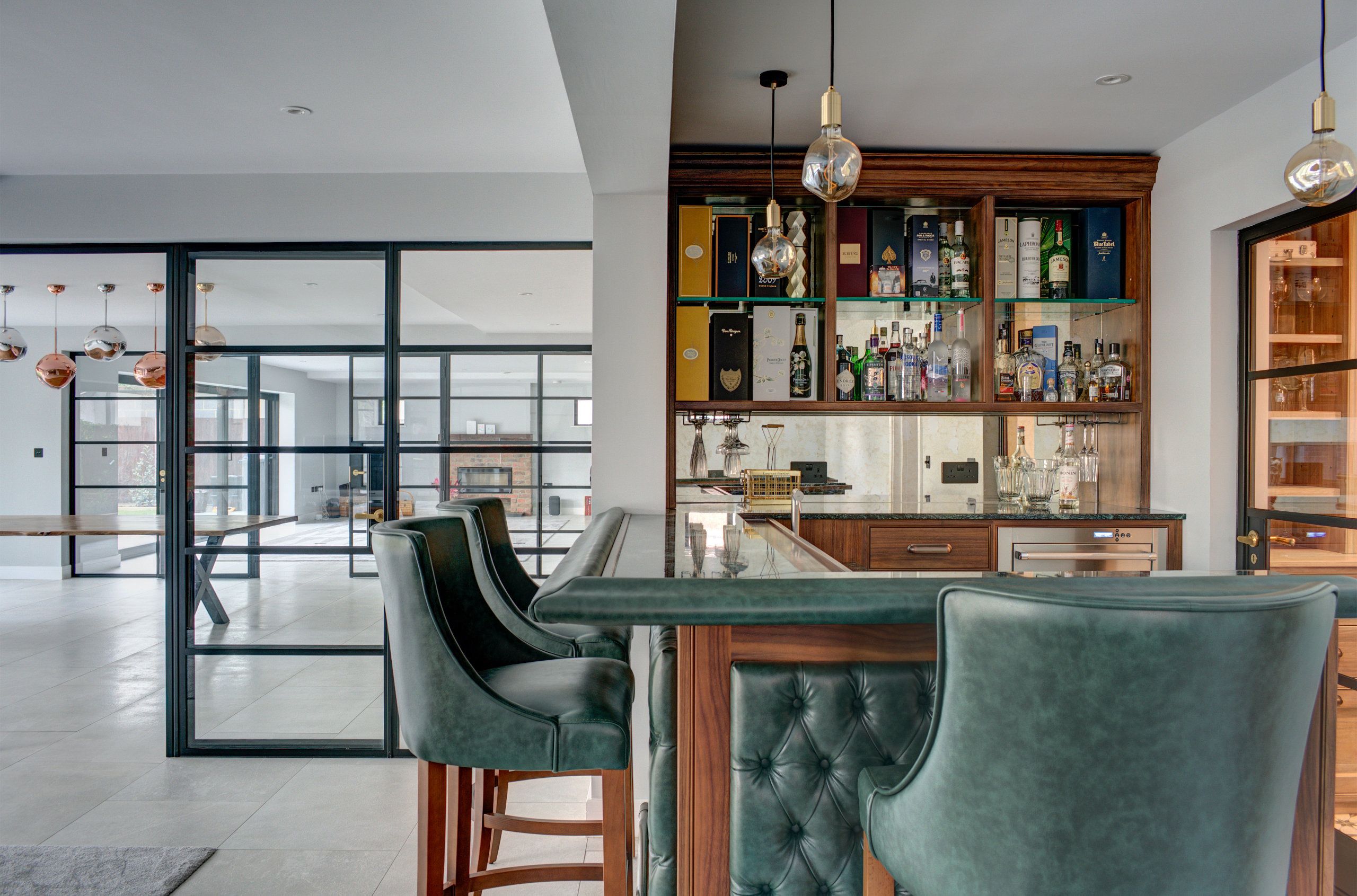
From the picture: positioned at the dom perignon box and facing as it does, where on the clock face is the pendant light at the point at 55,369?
The pendant light is roughly at 4 o'clock from the dom perignon box.

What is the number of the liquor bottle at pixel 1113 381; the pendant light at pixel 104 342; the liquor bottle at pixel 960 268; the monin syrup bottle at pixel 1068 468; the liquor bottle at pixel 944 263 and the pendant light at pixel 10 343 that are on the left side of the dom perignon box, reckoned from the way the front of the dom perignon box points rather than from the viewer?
4

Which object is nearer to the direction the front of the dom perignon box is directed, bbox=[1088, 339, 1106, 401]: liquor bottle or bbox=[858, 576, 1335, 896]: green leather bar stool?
the green leather bar stool

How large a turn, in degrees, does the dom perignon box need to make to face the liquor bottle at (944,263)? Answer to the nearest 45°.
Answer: approximately 90° to its left

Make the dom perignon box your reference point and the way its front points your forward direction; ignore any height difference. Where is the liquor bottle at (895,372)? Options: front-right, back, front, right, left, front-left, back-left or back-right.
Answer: left

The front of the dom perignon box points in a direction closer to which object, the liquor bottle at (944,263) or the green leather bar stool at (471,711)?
the green leather bar stool

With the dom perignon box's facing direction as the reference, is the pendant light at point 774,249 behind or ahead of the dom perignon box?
ahead

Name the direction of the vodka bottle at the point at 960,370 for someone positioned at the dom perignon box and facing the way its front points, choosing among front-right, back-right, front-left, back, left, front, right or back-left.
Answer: left

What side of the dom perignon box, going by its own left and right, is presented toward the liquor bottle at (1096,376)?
left

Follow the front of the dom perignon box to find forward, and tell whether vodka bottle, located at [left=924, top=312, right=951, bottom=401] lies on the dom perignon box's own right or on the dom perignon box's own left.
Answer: on the dom perignon box's own left

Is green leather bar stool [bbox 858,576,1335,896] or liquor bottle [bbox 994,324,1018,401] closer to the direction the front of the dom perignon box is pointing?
the green leather bar stool

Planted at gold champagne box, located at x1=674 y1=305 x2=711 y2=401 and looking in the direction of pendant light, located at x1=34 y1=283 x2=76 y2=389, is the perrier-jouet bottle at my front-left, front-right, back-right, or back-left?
back-right

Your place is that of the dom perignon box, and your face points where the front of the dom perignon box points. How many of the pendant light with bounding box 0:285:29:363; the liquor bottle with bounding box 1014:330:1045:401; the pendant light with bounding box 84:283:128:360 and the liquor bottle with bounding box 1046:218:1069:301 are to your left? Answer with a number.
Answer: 2

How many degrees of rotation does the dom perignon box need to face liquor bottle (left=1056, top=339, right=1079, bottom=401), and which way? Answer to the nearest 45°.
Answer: approximately 90° to its left

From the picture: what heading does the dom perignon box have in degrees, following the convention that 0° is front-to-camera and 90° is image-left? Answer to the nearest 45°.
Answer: approximately 0°

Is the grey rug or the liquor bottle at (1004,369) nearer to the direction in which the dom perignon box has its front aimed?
the grey rug

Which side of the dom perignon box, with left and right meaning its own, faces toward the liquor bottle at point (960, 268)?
left

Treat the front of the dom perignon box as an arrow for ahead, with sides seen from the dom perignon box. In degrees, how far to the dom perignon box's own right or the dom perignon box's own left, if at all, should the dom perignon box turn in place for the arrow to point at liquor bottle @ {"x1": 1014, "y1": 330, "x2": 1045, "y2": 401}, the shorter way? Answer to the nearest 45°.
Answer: approximately 90° to the dom perignon box's own left
